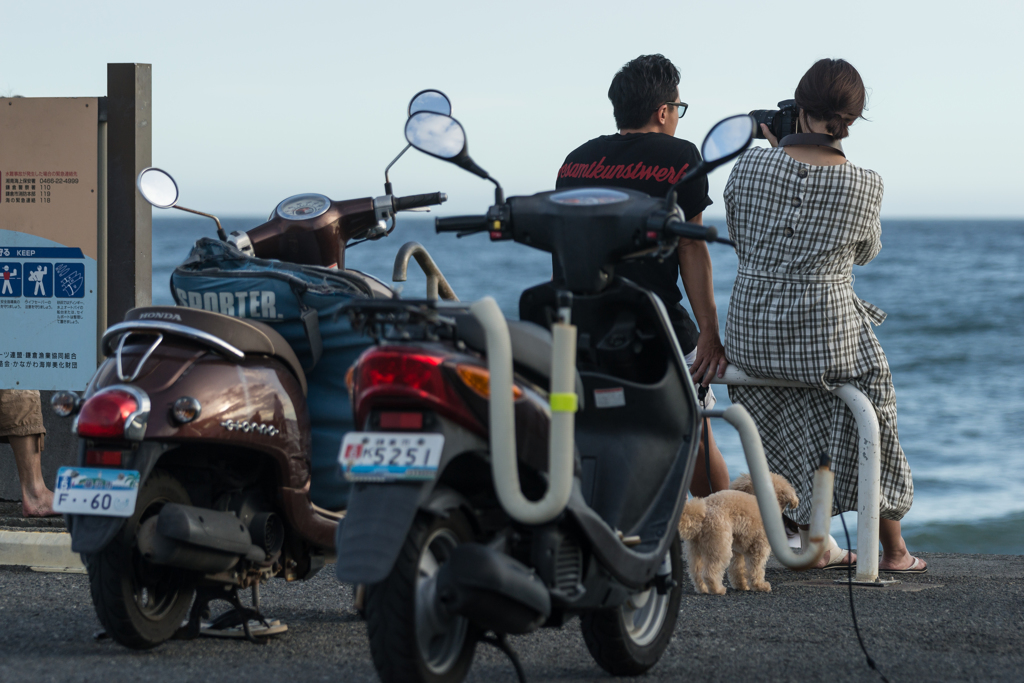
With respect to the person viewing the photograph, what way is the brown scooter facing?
facing away from the viewer and to the right of the viewer

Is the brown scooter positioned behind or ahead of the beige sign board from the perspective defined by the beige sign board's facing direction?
ahead

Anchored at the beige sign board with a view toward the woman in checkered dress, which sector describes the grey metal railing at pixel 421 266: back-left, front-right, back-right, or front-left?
front-right

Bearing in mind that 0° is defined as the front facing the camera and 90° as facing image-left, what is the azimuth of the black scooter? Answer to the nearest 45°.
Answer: approximately 225°

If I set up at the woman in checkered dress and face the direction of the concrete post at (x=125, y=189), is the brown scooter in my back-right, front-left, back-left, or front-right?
front-left

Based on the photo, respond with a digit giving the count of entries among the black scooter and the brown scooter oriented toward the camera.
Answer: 0

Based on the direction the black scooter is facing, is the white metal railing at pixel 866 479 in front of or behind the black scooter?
in front

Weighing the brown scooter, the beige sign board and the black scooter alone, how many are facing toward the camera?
1

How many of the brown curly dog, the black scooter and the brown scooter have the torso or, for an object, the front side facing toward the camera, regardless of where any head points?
0

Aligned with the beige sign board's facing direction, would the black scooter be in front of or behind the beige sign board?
in front

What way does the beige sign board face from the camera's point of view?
toward the camera

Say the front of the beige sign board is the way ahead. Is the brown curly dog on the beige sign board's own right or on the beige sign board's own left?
on the beige sign board's own left

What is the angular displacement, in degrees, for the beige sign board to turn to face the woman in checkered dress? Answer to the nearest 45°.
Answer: approximately 45° to its left

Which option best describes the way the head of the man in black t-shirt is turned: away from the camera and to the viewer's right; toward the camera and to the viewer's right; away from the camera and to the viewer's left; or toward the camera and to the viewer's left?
away from the camera and to the viewer's right

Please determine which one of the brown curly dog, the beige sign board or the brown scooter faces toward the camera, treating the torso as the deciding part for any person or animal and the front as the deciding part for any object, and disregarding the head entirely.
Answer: the beige sign board
